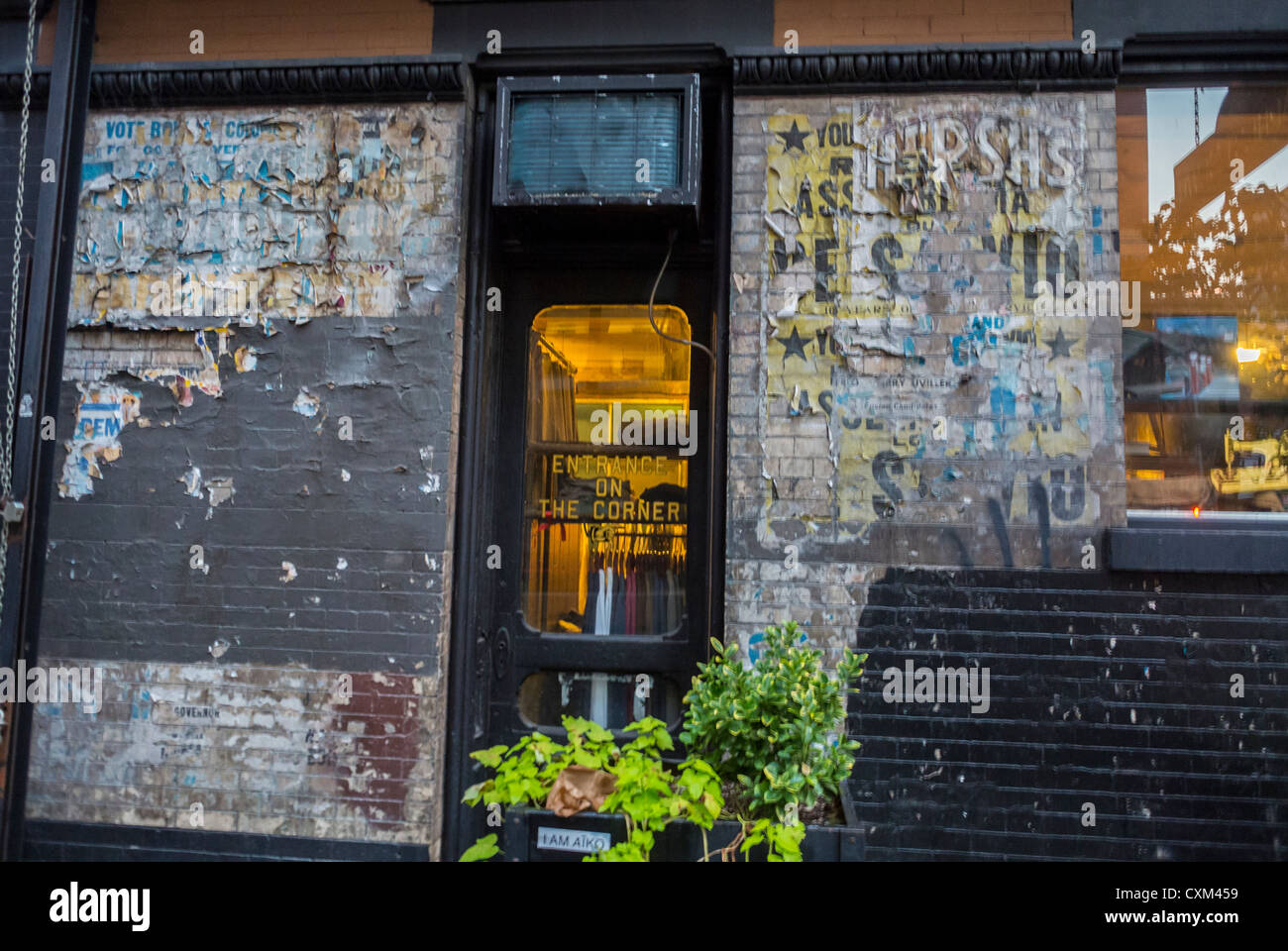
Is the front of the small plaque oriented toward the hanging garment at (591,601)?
no

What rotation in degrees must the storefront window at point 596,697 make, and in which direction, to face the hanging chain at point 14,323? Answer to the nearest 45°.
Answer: approximately 90° to its right

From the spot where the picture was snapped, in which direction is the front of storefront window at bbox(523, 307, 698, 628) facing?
facing the viewer

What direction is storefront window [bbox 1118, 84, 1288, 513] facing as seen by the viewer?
toward the camera

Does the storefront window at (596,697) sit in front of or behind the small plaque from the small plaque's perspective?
behind

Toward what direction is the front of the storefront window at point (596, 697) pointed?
toward the camera

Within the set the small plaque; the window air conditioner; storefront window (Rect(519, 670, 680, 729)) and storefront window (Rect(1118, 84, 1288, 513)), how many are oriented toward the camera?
4

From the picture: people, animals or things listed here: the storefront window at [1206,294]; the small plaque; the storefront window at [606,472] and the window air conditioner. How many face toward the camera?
4

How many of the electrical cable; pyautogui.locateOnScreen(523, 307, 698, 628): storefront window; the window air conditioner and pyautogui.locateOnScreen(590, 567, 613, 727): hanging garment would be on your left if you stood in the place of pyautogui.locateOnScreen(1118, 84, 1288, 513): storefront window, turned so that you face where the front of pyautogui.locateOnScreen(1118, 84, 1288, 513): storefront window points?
0
